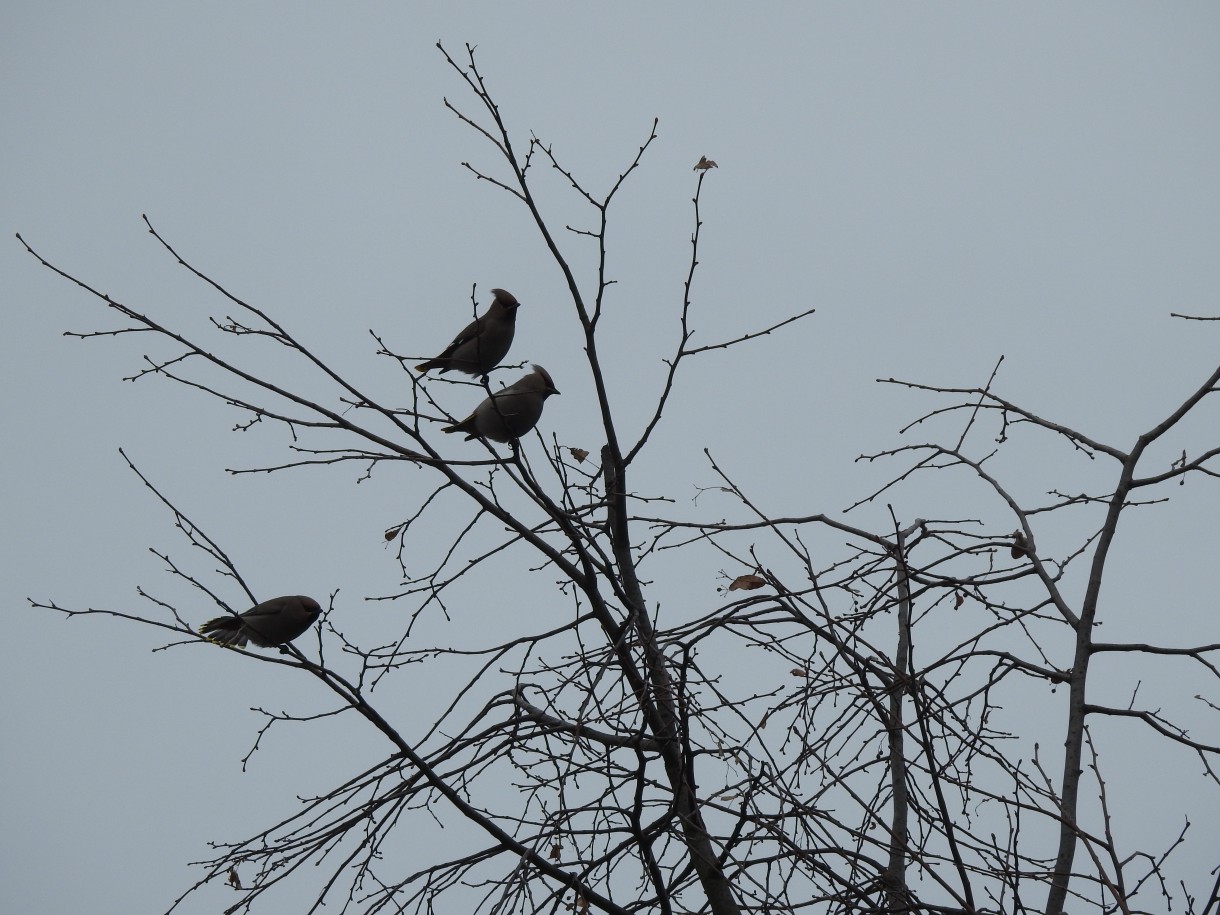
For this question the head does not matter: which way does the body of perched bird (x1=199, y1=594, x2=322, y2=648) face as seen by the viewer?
to the viewer's right

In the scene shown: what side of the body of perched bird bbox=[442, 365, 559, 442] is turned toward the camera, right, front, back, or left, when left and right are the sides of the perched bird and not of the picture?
right

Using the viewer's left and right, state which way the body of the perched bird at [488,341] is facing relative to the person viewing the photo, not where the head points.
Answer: facing to the right of the viewer

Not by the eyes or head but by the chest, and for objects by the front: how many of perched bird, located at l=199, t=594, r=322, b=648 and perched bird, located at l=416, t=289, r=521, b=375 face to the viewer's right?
2

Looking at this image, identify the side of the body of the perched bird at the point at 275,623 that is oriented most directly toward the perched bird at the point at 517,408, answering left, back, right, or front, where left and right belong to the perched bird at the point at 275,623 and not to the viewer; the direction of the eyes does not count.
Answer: front
